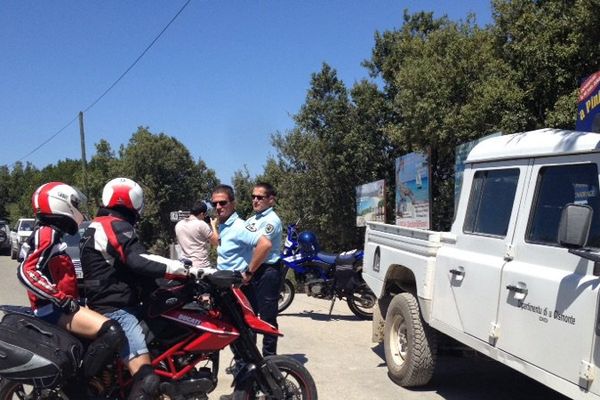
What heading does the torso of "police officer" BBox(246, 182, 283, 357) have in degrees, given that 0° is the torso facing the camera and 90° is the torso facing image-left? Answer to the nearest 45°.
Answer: approximately 45°

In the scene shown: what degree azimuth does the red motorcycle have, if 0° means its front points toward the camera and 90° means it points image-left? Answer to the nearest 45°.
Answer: approximately 270°

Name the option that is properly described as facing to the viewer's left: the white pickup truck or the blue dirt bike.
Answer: the blue dirt bike

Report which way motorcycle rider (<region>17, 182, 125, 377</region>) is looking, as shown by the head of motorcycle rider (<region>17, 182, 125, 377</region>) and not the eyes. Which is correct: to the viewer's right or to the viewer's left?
to the viewer's right

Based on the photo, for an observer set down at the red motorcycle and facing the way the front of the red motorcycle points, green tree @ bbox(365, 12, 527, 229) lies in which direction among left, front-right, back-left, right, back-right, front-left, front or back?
front-left

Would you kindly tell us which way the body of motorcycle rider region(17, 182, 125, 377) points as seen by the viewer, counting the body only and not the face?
to the viewer's right

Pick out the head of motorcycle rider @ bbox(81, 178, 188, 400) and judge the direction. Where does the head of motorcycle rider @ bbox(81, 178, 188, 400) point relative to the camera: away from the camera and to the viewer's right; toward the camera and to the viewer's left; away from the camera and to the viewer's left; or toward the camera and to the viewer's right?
away from the camera and to the viewer's right
